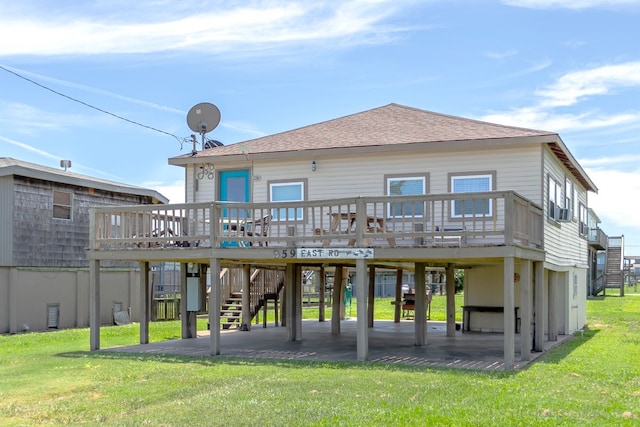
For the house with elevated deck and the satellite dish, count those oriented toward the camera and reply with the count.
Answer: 2

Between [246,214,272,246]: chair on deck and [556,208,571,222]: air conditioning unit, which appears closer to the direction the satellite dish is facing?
the chair on deck

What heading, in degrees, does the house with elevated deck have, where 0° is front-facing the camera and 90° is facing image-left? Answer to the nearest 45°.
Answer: approximately 0°
